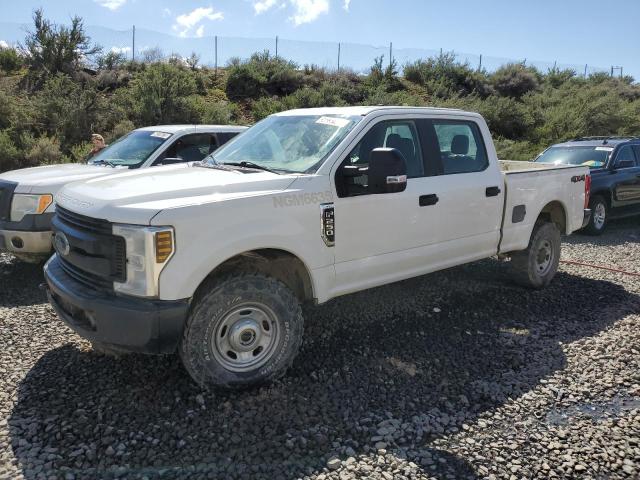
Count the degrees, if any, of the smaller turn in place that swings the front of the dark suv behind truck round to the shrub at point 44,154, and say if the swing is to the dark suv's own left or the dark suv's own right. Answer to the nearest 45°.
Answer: approximately 45° to the dark suv's own right

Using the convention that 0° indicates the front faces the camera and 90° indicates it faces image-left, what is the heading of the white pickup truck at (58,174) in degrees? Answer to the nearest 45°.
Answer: approximately 45°

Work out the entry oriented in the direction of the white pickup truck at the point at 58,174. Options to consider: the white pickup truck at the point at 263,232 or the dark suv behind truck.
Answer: the dark suv behind truck

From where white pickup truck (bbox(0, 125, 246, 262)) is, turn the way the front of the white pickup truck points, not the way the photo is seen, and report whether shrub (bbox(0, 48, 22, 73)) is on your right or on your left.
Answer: on your right

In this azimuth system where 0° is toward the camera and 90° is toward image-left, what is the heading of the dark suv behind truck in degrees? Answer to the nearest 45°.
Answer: approximately 45°

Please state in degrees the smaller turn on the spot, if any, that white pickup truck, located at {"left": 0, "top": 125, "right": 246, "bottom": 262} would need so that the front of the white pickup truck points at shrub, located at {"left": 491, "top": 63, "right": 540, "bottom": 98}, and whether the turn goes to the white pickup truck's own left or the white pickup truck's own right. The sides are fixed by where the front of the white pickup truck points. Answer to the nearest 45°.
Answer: approximately 180°

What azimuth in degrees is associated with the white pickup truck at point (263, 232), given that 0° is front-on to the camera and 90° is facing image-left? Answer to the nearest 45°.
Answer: approximately 45°

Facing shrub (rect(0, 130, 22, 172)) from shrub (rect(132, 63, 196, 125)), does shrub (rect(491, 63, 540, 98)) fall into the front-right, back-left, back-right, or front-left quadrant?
back-left

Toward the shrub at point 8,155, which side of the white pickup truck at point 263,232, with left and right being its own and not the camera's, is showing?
right
